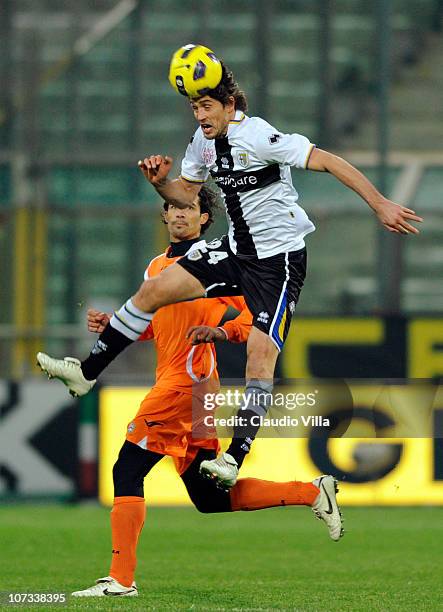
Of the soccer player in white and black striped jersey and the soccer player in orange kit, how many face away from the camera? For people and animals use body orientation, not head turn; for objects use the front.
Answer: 0

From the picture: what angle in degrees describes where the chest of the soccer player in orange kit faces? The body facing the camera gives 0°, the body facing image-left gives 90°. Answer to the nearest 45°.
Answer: approximately 45°
